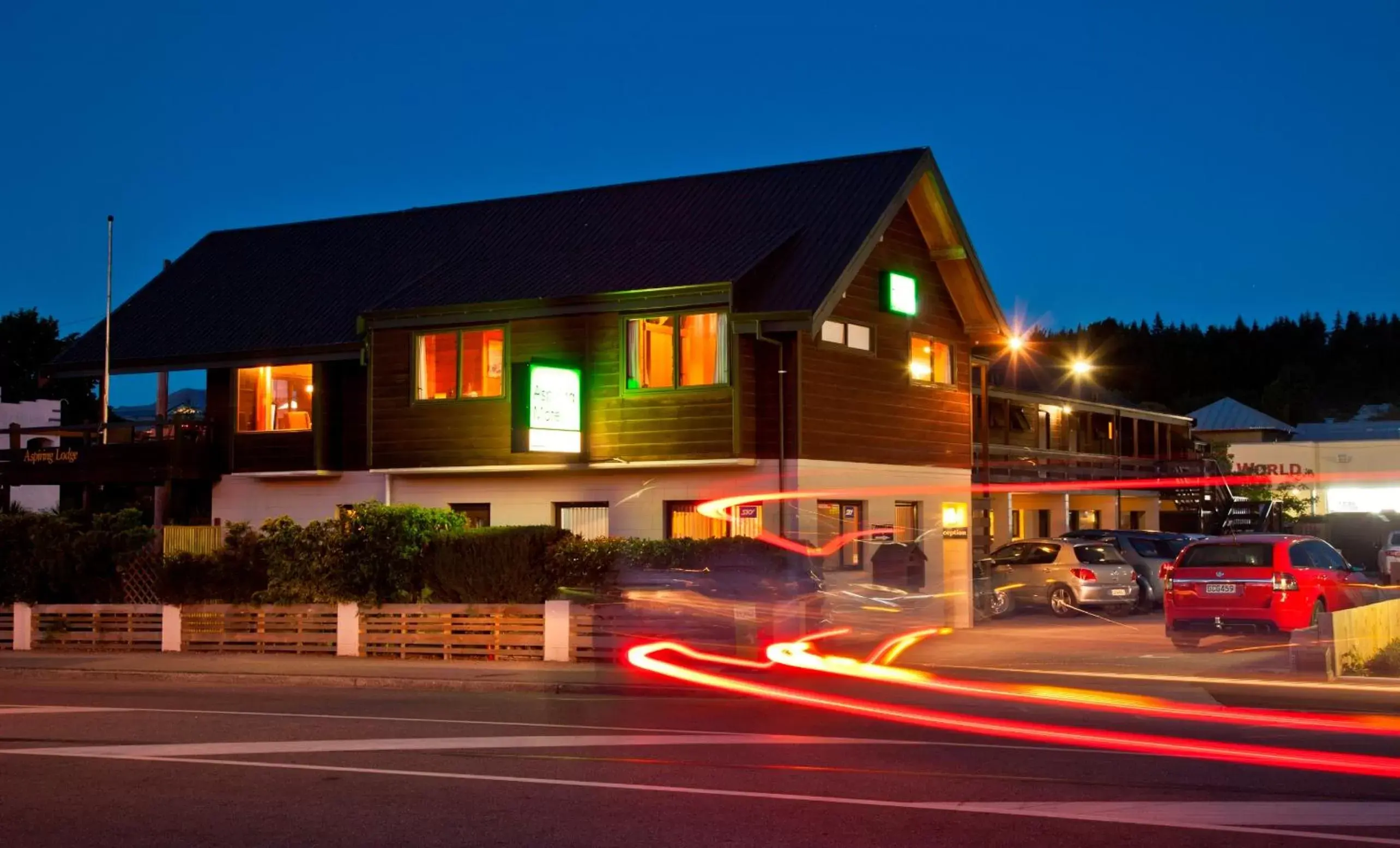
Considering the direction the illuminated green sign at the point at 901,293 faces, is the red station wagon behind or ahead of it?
ahead

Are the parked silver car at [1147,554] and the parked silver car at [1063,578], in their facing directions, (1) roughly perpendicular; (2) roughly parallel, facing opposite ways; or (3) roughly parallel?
roughly parallel

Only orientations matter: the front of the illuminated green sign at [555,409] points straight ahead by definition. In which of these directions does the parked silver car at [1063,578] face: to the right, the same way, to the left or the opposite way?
the opposite way

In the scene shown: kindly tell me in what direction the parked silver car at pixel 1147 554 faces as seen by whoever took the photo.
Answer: facing away from the viewer and to the left of the viewer

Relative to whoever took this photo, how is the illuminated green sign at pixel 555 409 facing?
facing the viewer and to the right of the viewer

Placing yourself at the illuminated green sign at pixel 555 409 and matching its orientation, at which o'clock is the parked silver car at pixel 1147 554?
The parked silver car is roughly at 10 o'clock from the illuminated green sign.

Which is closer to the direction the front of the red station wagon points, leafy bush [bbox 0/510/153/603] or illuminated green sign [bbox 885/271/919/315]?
the illuminated green sign

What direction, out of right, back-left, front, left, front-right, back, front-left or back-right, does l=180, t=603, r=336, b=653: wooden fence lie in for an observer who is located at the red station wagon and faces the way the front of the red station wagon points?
back-left

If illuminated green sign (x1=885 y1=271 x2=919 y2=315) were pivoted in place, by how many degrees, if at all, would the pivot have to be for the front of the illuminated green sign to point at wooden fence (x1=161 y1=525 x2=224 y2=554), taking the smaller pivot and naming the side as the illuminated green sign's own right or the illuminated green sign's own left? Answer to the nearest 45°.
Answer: approximately 135° to the illuminated green sign's own right

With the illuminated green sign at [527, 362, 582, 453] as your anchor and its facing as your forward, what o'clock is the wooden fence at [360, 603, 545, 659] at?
The wooden fence is roughly at 2 o'clock from the illuminated green sign.

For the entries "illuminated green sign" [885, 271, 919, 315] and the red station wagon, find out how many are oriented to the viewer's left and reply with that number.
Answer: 0

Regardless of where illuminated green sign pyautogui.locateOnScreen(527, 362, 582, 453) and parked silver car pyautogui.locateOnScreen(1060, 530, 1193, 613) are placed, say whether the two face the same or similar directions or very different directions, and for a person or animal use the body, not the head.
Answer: very different directions

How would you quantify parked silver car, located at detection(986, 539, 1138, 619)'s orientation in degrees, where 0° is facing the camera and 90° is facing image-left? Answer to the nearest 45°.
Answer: approximately 135°

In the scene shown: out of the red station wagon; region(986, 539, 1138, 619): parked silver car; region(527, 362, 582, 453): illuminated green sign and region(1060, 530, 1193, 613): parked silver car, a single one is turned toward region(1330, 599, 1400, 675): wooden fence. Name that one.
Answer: the illuminated green sign

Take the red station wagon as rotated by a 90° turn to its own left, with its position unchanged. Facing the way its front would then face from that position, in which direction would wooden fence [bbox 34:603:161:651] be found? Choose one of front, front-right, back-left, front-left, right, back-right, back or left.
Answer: front-left

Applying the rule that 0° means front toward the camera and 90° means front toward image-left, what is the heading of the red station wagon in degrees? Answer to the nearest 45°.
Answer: approximately 225°
